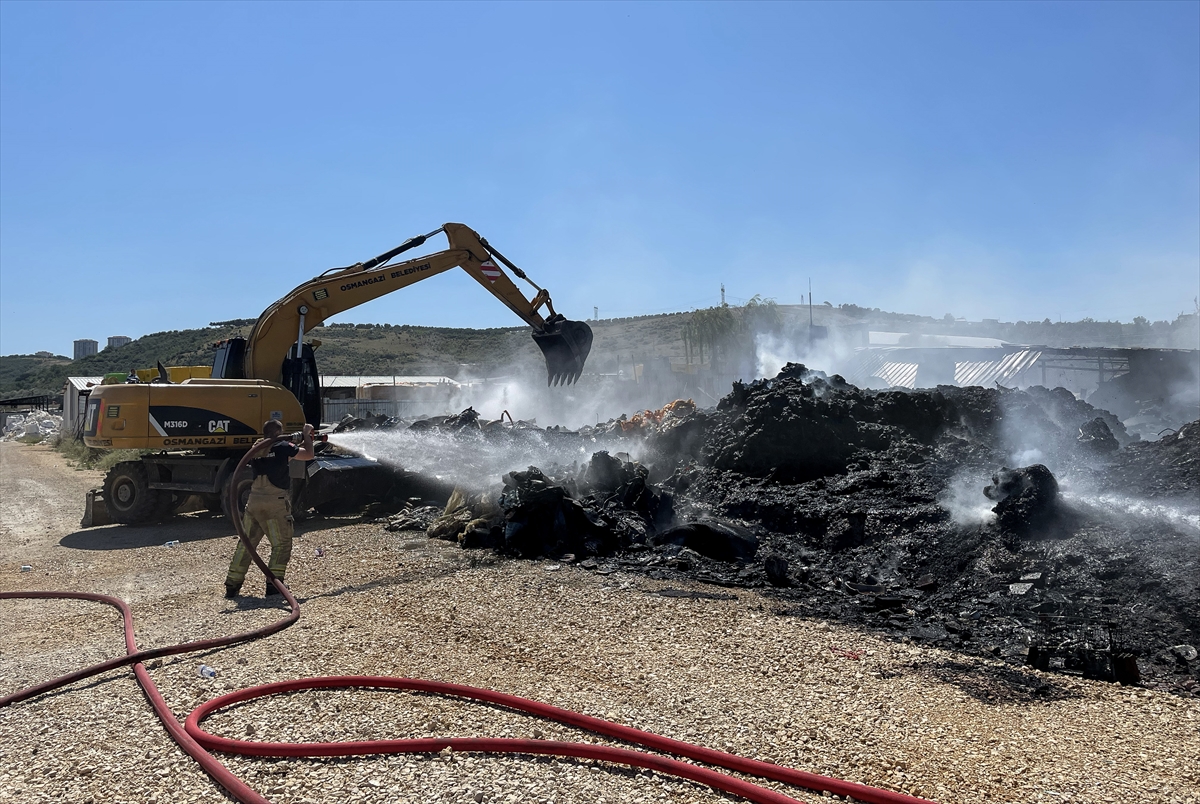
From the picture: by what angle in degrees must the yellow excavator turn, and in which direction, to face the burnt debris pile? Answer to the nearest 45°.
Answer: approximately 45° to its right

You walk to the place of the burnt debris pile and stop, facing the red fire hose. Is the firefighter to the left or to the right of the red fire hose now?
right

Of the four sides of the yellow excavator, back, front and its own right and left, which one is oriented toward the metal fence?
left

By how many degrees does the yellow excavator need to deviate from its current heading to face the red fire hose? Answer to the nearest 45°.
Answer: approximately 90° to its right

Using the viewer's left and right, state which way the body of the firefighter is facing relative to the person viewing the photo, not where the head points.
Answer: facing away from the viewer and to the right of the viewer

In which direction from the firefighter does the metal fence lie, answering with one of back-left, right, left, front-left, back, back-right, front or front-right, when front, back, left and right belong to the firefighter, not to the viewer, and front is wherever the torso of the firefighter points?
front-left

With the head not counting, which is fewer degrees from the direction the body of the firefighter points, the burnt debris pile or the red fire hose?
the burnt debris pile

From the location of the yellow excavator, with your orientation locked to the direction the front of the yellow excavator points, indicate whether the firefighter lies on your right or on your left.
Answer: on your right

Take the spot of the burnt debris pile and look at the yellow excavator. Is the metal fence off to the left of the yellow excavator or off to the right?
right

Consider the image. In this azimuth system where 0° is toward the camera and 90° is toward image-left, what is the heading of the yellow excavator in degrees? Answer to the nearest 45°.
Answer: approximately 270°

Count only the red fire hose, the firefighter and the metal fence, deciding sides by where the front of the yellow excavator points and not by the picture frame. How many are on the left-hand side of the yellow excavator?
1

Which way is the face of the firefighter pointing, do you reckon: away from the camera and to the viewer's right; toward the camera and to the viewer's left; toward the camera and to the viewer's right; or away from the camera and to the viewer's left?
away from the camera and to the viewer's right
